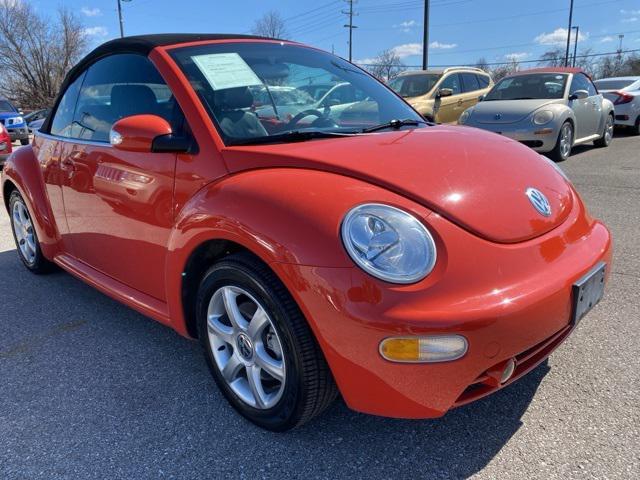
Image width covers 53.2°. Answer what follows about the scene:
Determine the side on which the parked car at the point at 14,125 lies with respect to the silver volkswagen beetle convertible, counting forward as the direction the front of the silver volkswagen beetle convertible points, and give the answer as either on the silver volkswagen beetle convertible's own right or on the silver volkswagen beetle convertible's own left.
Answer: on the silver volkswagen beetle convertible's own right

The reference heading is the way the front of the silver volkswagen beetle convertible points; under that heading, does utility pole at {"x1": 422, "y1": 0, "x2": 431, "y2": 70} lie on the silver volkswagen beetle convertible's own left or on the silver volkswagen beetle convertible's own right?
on the silver volkswagen beetle convertible's own right

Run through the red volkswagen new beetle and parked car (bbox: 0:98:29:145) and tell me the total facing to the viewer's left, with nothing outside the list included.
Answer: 0

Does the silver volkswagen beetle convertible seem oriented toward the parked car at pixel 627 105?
no

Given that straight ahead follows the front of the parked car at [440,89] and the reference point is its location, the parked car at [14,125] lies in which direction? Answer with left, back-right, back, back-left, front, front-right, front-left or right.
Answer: front-right

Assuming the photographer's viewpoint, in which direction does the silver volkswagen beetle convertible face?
facing the viewer and to the left of the viewer

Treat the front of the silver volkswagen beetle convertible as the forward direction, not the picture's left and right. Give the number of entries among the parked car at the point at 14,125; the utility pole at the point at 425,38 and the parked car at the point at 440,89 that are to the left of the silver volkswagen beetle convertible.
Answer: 0

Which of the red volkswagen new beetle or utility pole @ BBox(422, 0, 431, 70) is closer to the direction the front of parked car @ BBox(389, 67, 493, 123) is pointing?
the red volkswagen new beetle

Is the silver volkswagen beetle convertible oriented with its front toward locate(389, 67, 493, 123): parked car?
no

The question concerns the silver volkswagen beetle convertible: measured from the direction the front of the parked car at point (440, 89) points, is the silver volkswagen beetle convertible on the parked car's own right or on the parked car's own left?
on the parked car's own left

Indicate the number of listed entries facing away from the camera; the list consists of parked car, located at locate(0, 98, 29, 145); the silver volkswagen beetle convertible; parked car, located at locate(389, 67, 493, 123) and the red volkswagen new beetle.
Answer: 0

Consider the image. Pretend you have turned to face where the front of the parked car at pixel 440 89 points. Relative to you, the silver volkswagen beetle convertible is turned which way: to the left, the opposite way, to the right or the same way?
the same way

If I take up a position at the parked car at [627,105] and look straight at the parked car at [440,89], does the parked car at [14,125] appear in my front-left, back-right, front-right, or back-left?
front-right

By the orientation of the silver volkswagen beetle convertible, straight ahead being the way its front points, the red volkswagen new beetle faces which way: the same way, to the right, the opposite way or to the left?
to the left

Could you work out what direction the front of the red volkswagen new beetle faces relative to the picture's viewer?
facing the viewer and to the right of the viewer
